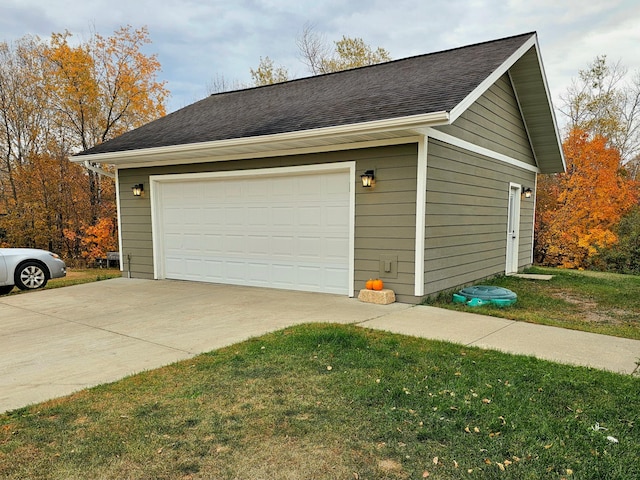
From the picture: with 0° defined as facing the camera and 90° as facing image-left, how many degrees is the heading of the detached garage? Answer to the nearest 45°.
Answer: approximately 45°

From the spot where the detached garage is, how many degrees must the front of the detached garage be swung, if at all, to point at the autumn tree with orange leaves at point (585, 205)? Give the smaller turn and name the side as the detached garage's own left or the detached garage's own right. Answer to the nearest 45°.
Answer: approximately 180°
